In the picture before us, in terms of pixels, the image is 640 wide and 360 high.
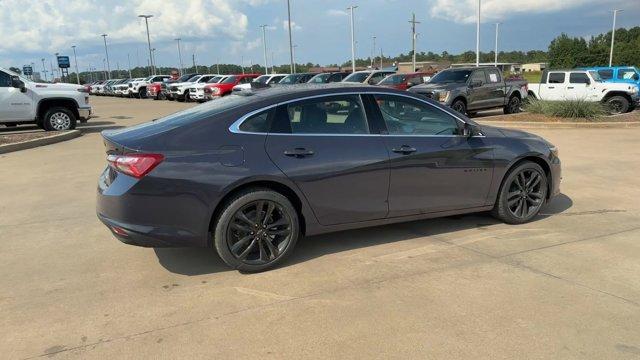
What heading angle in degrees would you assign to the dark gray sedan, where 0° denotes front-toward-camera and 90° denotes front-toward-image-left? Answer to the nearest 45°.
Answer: approximately 225°

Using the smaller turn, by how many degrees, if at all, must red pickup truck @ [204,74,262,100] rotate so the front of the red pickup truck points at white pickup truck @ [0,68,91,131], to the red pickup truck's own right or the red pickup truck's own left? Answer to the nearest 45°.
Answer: approximately 45° to the red pickup truck's own left

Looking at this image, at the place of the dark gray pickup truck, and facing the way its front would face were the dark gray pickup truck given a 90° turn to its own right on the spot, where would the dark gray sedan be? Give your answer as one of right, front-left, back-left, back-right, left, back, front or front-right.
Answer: back-left

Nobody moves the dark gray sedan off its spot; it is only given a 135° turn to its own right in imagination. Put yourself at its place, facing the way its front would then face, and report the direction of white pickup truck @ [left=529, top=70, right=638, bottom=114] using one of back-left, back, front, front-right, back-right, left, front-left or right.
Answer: back-left

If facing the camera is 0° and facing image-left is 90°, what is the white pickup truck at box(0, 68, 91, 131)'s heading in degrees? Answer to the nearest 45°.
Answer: approximately 270°

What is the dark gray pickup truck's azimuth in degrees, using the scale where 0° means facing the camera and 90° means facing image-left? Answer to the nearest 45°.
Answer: approximately 45°

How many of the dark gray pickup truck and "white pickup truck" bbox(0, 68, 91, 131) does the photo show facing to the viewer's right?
1

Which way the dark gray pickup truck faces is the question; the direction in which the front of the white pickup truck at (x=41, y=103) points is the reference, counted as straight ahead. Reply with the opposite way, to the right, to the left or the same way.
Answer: the opposite way

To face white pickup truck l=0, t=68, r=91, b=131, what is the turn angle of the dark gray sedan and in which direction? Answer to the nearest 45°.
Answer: approximately 90° to its left

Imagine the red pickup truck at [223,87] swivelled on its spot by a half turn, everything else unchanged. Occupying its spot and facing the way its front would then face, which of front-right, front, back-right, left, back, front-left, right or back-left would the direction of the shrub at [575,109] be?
right

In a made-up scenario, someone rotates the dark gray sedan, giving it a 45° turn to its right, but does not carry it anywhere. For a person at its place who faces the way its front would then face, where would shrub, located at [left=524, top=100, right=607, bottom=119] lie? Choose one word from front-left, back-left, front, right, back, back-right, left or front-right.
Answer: front-left

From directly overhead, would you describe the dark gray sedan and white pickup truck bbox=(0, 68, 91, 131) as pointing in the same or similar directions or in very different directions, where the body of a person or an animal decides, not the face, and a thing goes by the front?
same or similar directions

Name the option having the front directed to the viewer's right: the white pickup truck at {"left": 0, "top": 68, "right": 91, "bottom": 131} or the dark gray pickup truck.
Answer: the white pickup truck

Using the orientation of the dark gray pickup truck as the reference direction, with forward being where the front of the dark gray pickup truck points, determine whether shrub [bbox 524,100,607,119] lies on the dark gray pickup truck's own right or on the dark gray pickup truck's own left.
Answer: on the dark gray pickup truck's own left

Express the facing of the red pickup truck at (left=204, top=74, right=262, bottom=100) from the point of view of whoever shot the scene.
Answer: facing the viewer and to the left of the viewer

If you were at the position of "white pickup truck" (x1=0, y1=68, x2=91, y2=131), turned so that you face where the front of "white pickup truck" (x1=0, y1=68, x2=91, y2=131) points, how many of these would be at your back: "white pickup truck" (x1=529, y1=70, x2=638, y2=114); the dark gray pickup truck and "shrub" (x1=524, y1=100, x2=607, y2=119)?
0

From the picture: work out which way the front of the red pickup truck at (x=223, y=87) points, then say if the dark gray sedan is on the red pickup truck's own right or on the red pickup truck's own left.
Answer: on the red pickup truck's own left

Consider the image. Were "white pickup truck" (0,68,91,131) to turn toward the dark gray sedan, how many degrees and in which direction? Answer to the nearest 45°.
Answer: approximately 90° to its right
